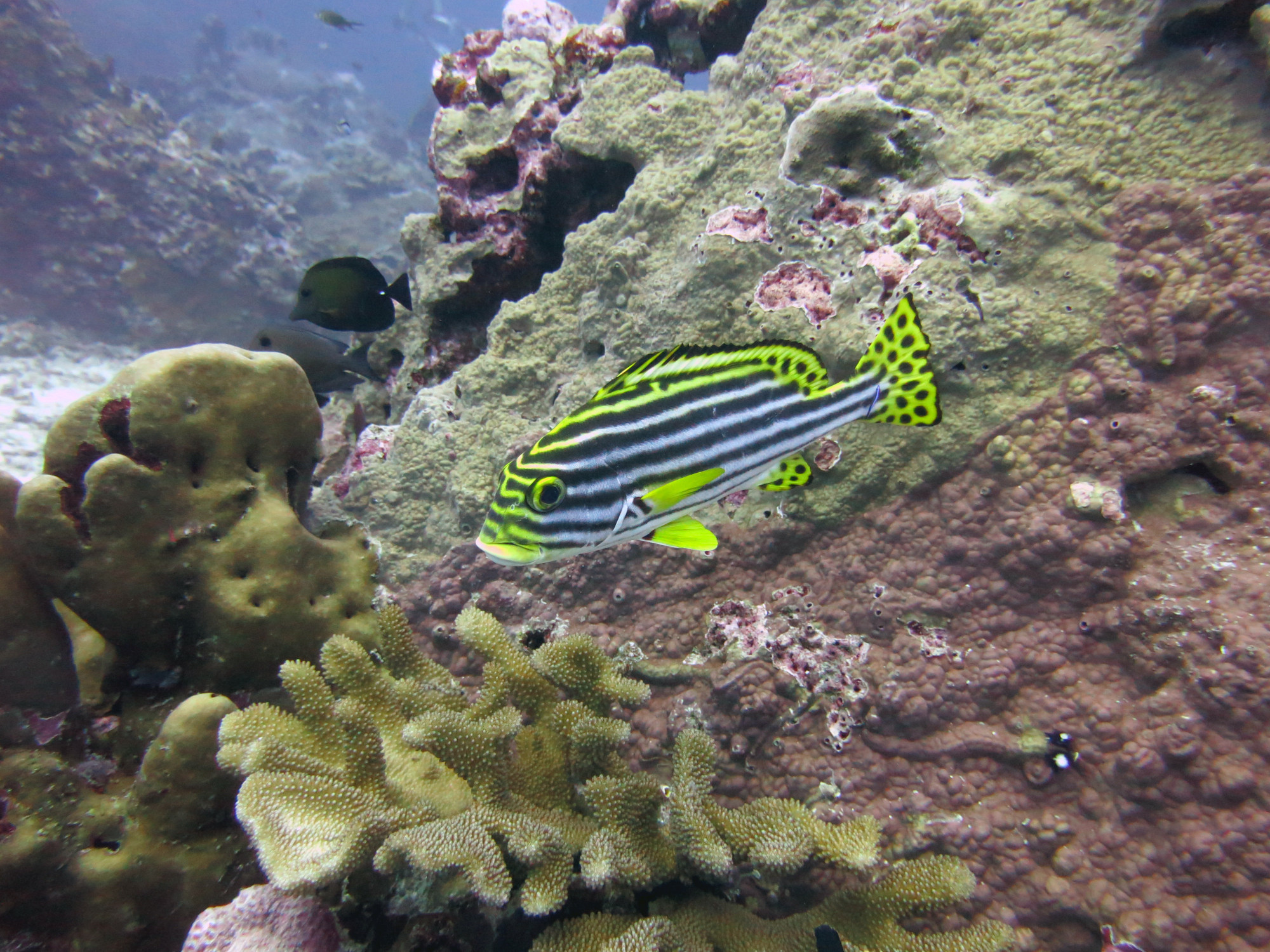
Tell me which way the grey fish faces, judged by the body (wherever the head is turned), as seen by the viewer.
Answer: to the viewer's left

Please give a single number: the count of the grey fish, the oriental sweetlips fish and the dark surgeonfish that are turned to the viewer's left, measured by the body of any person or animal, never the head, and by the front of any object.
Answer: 3

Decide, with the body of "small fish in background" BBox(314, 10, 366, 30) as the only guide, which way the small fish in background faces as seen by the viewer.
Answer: to the viewer's left

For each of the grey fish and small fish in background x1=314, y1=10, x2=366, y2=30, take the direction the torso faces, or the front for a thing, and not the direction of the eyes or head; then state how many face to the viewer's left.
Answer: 2

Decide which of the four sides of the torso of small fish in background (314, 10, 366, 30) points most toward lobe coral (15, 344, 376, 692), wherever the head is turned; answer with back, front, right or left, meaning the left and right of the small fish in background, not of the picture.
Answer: left

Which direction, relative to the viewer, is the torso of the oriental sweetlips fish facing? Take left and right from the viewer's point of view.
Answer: facing to the left of the viewer

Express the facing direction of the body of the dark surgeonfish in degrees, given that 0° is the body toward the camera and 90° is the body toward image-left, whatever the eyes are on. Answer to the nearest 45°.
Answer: approximately 90°

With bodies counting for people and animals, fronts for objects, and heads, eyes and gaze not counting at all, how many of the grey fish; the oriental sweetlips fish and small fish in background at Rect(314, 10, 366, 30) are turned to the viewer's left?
3

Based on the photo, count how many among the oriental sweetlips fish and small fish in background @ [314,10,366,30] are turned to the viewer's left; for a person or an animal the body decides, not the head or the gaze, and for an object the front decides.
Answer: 2

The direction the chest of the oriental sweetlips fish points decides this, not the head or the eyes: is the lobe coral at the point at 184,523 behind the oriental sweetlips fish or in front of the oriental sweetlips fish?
in front
